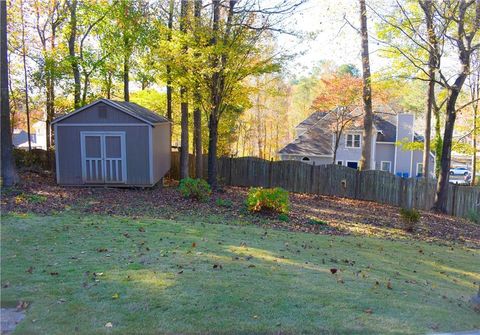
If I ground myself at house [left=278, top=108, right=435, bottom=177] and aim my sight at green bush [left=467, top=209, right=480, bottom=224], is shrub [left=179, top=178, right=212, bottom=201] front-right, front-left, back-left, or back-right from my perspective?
front-right

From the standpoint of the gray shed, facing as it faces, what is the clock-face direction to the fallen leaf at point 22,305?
The fallen leaf is roughly at 12 o'clock from the gray shed.

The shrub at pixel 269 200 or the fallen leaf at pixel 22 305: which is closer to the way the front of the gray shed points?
the fallen leaf

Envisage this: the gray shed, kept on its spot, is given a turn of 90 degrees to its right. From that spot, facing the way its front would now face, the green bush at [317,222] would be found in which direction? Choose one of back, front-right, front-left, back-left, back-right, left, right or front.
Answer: back-left

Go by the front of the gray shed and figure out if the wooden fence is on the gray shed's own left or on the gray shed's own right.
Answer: on the gray shed's own left

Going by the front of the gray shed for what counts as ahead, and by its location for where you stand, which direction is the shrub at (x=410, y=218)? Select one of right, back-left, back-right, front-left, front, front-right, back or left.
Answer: front-left

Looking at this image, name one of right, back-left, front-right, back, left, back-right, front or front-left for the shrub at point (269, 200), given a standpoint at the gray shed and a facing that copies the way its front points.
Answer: front-left

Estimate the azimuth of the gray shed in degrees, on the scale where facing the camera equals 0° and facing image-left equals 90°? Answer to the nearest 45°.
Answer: approximately 0°
